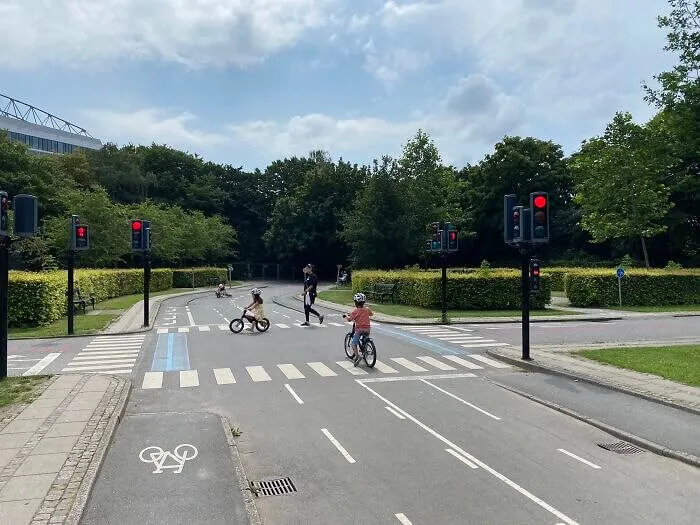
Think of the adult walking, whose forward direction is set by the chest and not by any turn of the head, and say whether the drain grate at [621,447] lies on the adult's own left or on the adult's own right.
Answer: on the adult's own left

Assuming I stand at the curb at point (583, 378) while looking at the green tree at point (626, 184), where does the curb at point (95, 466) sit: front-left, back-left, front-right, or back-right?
back-left

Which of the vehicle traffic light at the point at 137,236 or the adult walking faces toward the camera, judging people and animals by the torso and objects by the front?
the vehicle traffic light

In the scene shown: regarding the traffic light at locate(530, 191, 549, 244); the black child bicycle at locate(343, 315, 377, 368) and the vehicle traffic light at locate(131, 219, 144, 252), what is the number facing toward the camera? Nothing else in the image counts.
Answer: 2

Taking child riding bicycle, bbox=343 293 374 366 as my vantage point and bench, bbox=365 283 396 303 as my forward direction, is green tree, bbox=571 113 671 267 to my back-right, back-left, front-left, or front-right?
front-right

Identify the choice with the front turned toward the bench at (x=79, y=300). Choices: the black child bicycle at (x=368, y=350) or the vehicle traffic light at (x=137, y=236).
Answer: the black child bicycle

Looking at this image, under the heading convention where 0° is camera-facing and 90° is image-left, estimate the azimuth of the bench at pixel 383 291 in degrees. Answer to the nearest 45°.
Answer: approximately 45°

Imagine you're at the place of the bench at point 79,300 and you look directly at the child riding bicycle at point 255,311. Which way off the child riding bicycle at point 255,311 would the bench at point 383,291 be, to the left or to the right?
left

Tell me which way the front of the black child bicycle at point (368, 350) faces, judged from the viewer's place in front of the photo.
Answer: facing away from the viewer and to the left of the viewer

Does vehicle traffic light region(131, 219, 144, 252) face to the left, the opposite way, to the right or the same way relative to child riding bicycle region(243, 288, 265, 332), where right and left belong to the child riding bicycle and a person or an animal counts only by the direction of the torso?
to the left

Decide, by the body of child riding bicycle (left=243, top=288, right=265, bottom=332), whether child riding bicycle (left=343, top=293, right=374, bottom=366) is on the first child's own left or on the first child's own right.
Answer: on the first child's own left

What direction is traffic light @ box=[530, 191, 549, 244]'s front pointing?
toward the camera

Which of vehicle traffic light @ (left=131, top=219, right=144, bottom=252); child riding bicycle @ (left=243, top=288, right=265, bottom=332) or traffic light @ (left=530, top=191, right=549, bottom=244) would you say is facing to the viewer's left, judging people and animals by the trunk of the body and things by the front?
the child riding bicycle

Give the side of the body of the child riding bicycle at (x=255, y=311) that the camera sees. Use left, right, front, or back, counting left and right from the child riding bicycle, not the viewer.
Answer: left
